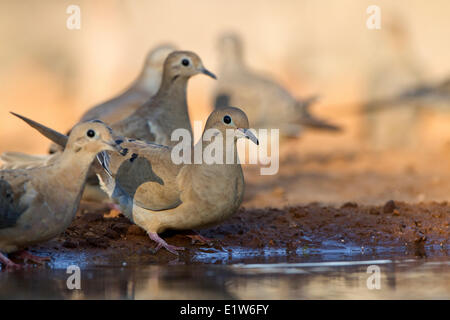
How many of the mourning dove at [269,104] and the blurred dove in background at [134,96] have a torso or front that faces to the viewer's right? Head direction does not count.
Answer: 1

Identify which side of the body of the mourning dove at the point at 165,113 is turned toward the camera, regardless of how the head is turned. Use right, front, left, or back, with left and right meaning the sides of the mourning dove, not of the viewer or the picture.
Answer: right

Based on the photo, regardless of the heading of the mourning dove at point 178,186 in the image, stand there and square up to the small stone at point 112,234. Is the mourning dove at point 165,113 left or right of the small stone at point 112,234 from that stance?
right

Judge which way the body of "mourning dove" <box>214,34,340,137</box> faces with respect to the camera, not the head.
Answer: to the viewer's left

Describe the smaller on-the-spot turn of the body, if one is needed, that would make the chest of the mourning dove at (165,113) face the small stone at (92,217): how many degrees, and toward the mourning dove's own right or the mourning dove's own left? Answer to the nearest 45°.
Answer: approximately 135° to the mourning dove's own right

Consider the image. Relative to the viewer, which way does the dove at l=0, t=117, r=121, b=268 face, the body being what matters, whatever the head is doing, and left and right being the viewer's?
facing to the right of the viewer

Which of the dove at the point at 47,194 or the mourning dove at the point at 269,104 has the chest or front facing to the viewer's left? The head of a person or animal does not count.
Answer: the mourning dove

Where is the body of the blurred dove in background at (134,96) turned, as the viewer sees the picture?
to the viewer's right
